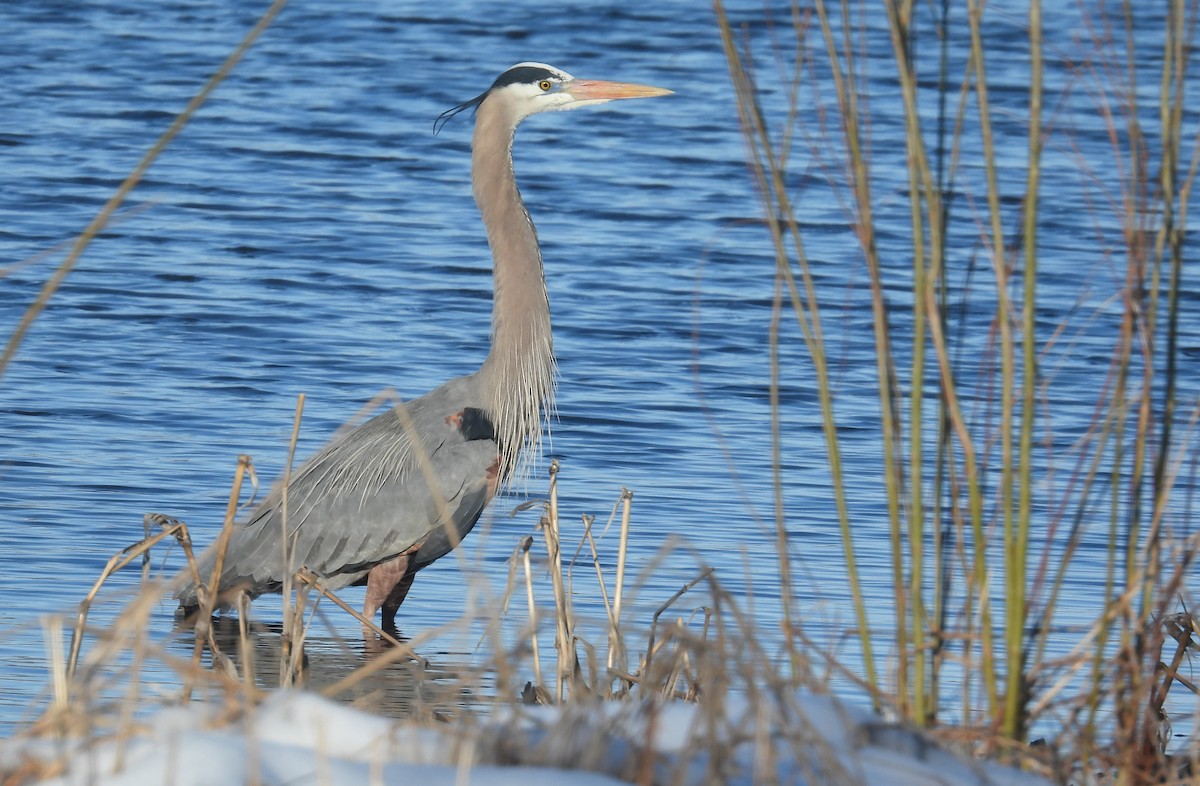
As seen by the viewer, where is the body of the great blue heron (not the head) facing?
to the viewer's right

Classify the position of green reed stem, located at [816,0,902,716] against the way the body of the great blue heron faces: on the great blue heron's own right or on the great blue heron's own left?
on the great blue heron's own right

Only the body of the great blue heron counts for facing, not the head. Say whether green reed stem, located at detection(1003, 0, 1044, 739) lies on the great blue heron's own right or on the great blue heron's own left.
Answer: on the great blue heron's own right
